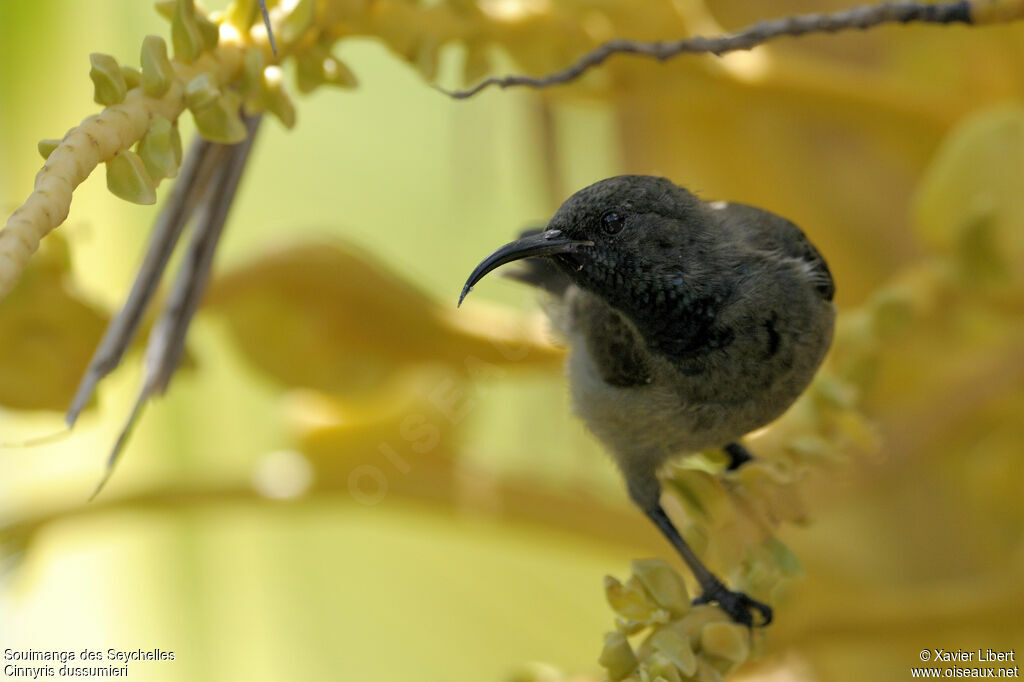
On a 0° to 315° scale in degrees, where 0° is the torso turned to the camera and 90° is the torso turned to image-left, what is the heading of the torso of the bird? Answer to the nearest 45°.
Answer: approximately 45°
